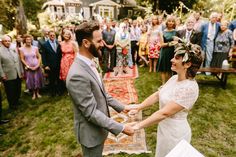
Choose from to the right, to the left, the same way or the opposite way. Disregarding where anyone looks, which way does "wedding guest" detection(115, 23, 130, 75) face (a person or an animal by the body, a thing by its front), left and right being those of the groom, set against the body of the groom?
to the right

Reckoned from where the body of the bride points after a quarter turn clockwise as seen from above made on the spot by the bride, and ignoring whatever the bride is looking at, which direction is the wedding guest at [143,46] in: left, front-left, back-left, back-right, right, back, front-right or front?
front

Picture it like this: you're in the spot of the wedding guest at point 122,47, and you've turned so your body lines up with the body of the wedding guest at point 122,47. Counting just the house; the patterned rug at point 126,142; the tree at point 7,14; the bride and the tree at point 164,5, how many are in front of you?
2

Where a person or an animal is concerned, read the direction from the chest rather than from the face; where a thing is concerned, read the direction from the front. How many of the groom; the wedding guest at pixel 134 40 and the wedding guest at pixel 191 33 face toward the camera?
2

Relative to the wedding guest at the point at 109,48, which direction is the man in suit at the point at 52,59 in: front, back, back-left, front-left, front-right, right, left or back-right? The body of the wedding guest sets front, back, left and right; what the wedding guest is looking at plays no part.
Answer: front-right

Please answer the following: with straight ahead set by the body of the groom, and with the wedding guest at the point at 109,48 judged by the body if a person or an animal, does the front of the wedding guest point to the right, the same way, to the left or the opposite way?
to the right

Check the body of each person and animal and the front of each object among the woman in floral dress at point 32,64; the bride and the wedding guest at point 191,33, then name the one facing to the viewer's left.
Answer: the bride

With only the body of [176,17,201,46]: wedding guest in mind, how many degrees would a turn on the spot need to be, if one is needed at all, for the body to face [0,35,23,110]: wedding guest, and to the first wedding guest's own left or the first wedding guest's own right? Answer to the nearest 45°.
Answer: approximately 45° to the first wedding guest's own right

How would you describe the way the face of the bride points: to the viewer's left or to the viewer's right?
to the viewer's left

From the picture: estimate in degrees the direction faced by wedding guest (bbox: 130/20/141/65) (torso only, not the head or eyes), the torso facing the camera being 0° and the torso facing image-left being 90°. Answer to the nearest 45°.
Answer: approximately 0°

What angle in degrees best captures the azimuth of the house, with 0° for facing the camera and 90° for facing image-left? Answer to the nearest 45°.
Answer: approximately 0°

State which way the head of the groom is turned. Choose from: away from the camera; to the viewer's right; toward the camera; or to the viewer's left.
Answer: to the viewer's right

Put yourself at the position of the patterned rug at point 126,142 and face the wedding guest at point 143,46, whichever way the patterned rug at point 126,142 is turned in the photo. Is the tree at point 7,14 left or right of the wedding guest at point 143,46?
left

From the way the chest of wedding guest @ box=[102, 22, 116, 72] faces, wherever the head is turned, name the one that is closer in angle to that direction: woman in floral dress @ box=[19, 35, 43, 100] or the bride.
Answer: the bride
